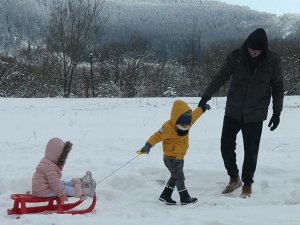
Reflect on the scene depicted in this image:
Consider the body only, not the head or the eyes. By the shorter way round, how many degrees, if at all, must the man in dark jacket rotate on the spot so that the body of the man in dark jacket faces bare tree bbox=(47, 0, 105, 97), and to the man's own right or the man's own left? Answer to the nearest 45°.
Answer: approximately 135° to the man's own right

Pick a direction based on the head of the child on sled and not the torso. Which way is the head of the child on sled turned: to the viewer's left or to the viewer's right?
to the viewer's right

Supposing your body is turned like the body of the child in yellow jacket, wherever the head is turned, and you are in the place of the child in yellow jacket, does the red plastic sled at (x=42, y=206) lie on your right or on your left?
on your right

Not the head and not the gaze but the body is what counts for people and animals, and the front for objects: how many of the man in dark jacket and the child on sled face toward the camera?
1

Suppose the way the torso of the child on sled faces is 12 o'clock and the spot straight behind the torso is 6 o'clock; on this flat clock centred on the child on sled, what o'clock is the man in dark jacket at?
The man in dark jacket is roughly at 12 o'clock from the child on sled.

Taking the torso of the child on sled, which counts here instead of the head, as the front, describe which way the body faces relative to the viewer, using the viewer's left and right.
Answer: facing to the right of the viewer

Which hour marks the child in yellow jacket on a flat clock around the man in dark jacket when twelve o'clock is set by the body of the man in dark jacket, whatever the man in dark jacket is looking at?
The child in yellow jacket is roughly at 2 o'clock from the man in dark jacket.

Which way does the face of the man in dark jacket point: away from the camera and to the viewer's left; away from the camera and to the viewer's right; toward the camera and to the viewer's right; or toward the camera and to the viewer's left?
toward the camera and to the viewer's left

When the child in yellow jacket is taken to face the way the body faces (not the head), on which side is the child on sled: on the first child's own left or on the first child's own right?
on the first child's own right

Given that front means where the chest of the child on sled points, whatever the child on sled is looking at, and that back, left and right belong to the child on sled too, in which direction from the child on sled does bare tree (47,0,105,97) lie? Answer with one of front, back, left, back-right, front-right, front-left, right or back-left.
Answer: left

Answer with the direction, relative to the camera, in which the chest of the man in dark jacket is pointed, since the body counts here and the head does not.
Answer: toward the camera

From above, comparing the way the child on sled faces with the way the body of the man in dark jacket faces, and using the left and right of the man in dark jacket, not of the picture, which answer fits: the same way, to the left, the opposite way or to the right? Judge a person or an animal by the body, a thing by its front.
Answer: to the left

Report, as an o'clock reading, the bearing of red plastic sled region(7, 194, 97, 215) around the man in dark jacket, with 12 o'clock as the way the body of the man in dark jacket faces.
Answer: The red plastic sled is roughly at 2 o'clock from the man in dark jacket.

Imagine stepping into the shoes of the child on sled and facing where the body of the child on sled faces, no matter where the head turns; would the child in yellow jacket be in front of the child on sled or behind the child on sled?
in front

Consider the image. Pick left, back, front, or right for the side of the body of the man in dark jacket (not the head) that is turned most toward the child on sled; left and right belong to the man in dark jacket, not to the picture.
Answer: right
